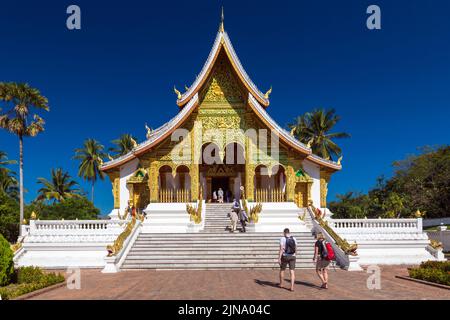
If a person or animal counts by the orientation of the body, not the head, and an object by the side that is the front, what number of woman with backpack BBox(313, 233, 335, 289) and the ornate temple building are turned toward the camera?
1

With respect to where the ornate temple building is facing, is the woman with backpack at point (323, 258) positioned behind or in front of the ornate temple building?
in front

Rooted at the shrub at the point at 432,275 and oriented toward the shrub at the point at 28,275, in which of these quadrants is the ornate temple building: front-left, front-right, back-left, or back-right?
front-right

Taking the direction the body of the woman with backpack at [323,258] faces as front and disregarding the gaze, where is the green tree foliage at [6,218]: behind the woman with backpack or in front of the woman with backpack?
in front

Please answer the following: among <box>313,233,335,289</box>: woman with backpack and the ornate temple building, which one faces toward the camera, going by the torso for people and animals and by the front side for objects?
the ornate temple building

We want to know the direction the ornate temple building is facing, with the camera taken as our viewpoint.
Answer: facing the viewer

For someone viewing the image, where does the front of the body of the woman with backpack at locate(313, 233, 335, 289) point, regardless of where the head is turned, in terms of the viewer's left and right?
facing away from the viewer and to the left of the viewer
